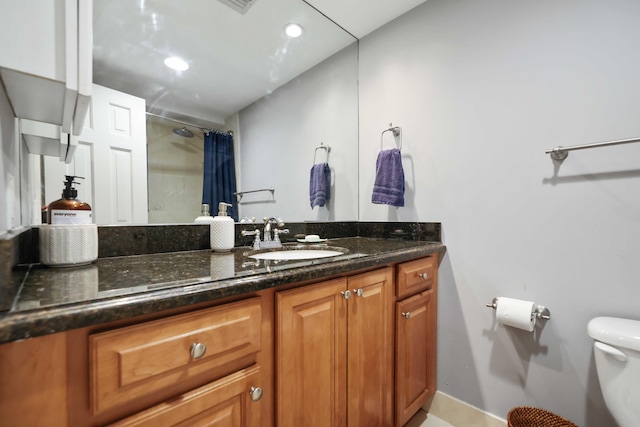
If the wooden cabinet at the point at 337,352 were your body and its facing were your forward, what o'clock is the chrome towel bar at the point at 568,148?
The chrome towel bar is roughly at 10 o'clock from the wooden cabinet.

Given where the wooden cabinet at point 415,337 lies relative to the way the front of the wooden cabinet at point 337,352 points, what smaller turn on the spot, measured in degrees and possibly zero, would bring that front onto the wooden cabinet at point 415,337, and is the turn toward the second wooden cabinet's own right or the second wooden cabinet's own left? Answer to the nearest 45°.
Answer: approximately 90° to the second wooden cabinet's own left

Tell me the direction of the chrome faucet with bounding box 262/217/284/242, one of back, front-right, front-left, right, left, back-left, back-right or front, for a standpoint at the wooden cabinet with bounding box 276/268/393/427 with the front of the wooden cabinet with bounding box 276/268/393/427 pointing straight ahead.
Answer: back

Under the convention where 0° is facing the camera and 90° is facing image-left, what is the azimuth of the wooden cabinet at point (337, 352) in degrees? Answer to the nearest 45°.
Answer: approximately 315°
